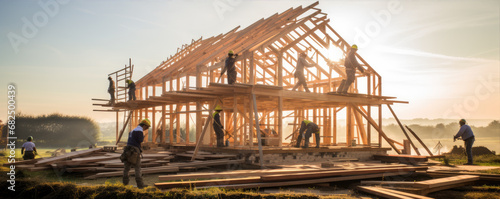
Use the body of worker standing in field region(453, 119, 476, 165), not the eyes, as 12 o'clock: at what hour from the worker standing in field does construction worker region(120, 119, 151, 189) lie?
The construction worker is roughly at 10 o'clock from the worker standing in field.

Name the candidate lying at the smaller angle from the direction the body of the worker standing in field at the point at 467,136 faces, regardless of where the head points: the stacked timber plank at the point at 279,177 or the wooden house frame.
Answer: the wooden house frame

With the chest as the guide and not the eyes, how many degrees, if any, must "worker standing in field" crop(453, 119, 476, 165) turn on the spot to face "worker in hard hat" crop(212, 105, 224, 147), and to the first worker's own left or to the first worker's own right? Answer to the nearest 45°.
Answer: approximately 45° to the first worker's own left

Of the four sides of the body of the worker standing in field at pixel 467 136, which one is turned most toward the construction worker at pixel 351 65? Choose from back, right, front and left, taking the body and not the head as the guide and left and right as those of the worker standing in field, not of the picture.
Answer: front

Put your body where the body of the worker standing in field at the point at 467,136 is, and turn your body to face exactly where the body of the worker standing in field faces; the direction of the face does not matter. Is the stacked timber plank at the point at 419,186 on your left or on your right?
on your left

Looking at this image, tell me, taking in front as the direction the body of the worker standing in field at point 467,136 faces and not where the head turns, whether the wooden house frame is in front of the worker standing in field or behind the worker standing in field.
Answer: in front

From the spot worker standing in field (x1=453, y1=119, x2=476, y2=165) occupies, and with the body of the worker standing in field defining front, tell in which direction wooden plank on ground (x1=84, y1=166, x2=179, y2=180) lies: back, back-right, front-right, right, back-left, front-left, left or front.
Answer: front-left

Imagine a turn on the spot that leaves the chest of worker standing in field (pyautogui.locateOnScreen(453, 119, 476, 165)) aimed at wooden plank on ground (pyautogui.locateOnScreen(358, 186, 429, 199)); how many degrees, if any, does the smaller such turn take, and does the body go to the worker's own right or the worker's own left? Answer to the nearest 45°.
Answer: approximately 90° to the worker's own left

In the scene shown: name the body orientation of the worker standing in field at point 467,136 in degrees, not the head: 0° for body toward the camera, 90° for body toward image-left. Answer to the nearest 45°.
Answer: approximately 90°

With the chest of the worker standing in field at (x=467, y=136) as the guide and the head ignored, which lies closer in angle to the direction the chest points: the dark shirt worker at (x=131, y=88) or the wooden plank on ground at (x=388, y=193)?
the dark shirt worker

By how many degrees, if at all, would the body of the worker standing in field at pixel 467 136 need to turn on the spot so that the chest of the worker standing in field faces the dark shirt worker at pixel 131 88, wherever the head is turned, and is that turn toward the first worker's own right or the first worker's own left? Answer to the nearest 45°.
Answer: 0° — they already face them

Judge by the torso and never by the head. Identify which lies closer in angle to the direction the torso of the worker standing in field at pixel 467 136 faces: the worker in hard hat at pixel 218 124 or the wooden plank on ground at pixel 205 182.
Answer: the worker in hard hat
